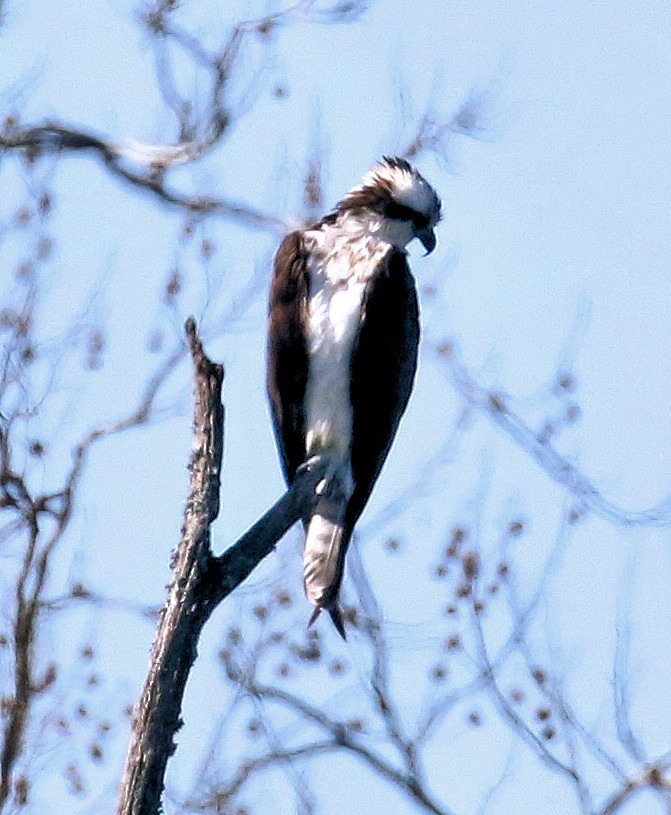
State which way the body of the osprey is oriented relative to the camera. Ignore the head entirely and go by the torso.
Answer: toward the camera
